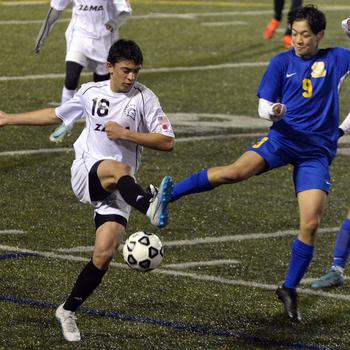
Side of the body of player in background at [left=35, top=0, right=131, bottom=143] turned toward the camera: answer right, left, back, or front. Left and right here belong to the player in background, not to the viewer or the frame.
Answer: front

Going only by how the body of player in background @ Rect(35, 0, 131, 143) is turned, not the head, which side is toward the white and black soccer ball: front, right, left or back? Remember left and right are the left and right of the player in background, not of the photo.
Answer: front

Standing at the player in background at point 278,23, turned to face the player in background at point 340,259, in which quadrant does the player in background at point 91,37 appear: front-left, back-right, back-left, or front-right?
front-right

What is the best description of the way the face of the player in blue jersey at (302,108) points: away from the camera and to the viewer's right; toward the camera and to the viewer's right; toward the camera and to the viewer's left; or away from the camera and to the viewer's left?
toward the camera and to the viewer's left

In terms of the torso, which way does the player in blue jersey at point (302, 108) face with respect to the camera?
toward the camera

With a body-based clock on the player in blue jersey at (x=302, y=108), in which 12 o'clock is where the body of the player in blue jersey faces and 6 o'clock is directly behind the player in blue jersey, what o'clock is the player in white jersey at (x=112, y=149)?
The player in white jersey is roughly at 2 o'clock from the player in blue jersey.

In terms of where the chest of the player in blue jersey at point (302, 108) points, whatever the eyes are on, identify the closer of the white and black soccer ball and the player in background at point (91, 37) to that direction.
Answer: the white and black soccer ball
